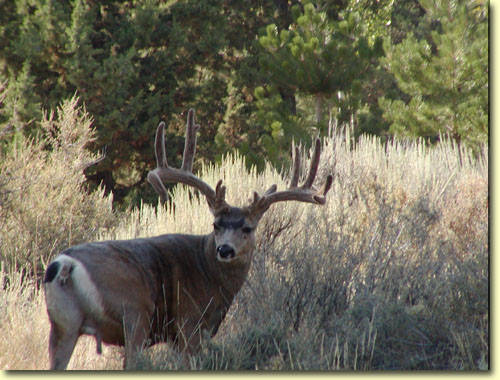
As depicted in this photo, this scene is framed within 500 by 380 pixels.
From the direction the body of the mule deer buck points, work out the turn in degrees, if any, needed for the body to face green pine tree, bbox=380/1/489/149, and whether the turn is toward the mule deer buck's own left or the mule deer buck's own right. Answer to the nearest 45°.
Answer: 0° — it already faces it

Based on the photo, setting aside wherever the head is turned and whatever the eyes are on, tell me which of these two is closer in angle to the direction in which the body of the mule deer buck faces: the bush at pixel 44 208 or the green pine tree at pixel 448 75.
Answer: the green pine tree

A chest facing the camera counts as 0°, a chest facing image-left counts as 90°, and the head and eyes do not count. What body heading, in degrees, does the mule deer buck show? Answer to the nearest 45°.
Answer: approximately 225°

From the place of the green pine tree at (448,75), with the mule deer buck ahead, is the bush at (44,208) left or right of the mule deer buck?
right
